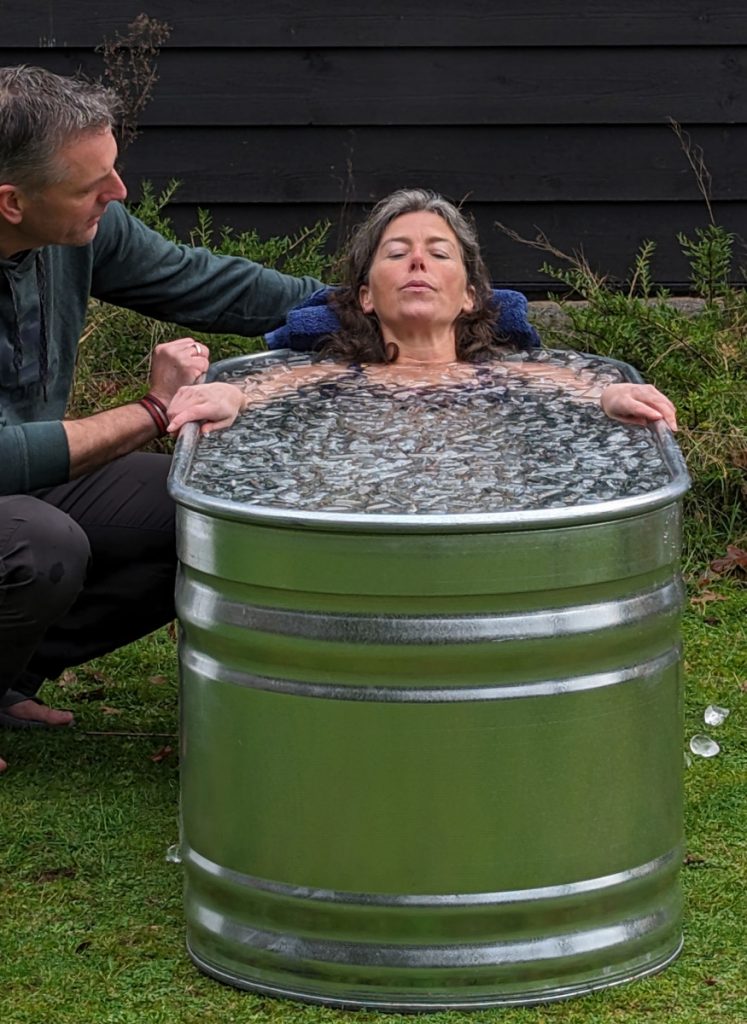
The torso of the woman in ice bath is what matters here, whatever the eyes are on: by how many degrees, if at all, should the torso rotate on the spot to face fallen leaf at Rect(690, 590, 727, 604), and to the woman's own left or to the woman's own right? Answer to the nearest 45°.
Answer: approximately 135° to the woman's own left

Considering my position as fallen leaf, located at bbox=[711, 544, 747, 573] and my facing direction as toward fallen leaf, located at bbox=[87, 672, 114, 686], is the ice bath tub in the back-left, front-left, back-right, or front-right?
front-left

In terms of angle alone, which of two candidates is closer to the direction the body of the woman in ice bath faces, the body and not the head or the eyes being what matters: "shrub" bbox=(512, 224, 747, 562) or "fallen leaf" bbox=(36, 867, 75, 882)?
the fallen leaf

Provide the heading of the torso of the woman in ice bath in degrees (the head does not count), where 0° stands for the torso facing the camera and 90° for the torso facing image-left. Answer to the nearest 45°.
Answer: approximately 0°

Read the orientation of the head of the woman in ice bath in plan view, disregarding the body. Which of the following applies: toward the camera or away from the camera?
toward the camera

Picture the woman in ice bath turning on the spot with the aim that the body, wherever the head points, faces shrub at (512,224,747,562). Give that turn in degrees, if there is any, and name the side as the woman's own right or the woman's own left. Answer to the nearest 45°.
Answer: approximately 135° to the woman's own left
